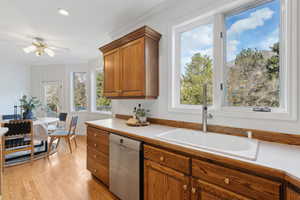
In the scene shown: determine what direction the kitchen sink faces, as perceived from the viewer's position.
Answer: facing the viewer and to the left of the viewer

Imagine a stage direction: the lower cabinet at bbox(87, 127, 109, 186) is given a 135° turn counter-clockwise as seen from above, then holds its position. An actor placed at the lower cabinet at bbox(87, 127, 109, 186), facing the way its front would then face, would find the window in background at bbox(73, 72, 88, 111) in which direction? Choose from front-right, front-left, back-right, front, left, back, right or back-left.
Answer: left

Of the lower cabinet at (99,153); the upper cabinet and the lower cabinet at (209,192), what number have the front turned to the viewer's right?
0

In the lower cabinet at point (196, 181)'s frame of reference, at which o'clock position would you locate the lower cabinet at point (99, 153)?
the lower cabinet at point (99, 153) is roughly at 2 o'clock from the lower cabinet at point (196, 181).

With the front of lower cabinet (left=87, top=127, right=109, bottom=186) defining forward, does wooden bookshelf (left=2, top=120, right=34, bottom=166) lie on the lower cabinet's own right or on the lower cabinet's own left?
on the lower cabinet's own right

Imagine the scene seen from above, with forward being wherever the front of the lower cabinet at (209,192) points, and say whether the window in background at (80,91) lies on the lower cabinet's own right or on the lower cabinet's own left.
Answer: on the lower cabinet's own right

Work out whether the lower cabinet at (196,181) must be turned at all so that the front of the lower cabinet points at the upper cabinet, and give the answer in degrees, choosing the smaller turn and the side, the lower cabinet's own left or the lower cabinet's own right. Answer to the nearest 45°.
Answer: approximately 90° to the lower cabinet's own right

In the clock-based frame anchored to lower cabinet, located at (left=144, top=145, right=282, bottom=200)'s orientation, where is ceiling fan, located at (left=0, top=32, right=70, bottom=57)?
The ceiling fan is roughly at 2 o'clock from the lower cabinet.

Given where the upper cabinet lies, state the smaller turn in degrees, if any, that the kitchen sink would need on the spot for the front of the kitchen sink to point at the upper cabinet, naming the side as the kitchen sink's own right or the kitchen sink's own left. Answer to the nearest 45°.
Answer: approximately 45° to the kitchen sink's own right

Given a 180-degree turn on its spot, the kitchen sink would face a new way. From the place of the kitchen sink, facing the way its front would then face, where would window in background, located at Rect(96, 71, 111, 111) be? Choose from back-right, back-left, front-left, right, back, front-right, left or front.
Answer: left

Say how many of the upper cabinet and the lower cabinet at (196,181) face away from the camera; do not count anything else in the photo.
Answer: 0

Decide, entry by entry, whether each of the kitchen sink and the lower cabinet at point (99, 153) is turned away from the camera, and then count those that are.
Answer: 0
